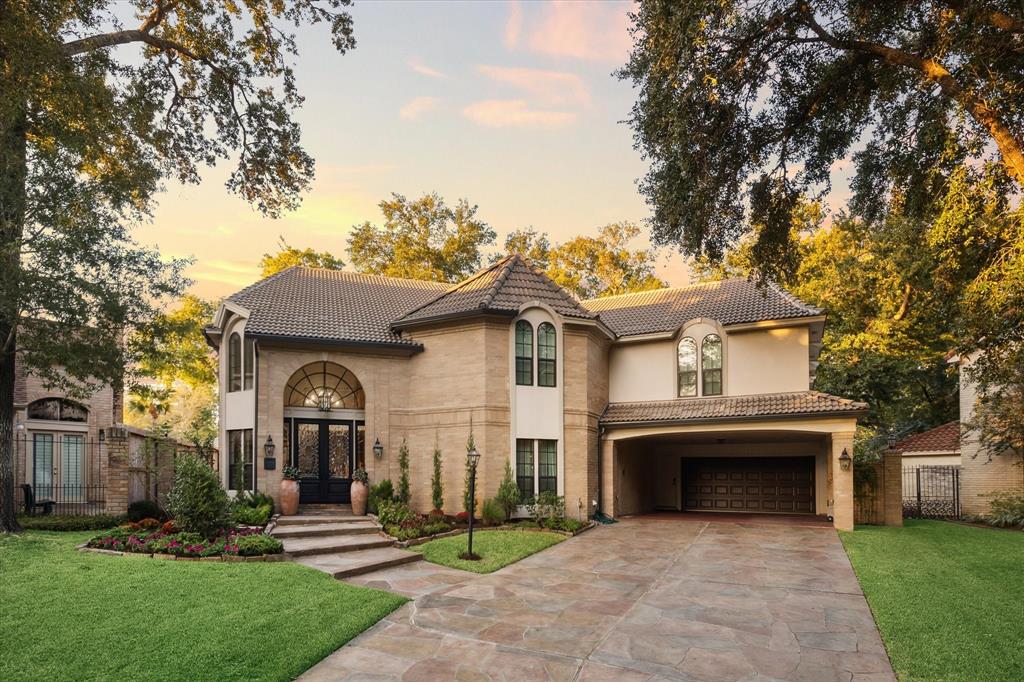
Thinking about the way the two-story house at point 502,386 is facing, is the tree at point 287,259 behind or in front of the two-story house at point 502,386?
behind

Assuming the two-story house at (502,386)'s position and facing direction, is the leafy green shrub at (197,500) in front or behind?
in front

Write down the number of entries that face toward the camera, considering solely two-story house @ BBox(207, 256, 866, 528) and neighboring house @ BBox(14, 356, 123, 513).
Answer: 2

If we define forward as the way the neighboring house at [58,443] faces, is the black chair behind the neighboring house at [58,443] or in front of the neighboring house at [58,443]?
in front

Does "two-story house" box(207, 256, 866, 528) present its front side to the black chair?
no

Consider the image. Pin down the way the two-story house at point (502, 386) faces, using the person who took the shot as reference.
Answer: facing the viewer

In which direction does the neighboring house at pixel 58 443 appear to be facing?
toward the camera

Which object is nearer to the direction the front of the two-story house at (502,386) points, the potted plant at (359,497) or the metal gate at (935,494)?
the potted plant
